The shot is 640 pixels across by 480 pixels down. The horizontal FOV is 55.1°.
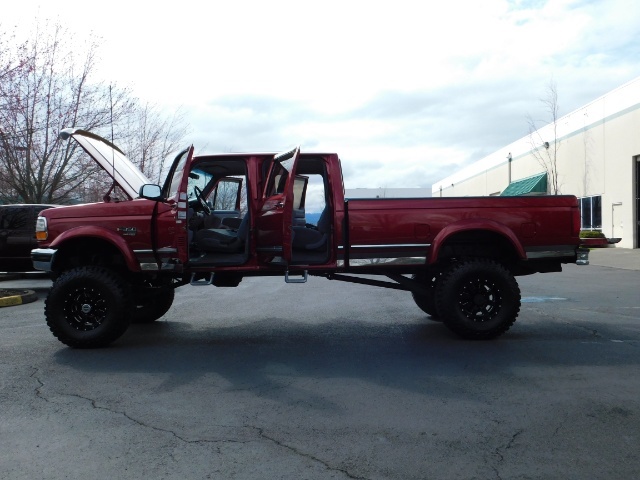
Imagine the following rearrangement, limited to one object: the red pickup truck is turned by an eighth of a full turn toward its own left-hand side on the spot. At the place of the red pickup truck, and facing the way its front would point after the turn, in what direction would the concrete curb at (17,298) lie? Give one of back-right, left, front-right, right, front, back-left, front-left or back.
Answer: right

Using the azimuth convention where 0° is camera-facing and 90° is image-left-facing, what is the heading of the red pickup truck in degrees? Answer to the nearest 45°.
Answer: approximately 90°

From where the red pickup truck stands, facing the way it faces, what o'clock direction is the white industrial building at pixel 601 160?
The white industrial building is roughly at 4 o'clock from the red pickup truck.
